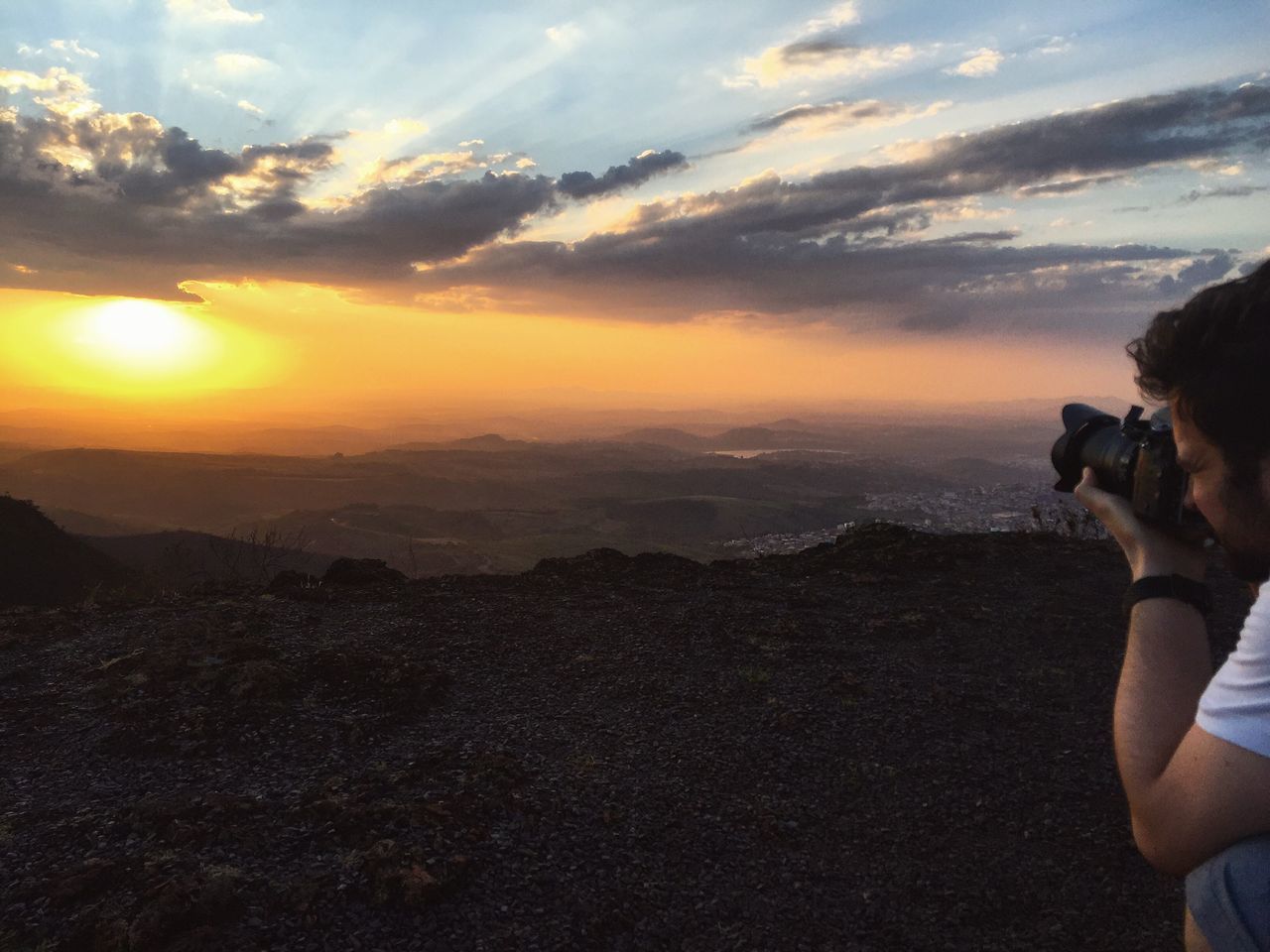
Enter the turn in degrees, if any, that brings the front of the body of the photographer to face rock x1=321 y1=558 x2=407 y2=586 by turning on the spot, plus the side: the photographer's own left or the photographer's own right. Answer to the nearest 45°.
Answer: approximately 45° to the photographer's own right

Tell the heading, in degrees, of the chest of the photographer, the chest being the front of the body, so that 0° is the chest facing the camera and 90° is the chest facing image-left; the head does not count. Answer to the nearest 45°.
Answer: approximately 90°

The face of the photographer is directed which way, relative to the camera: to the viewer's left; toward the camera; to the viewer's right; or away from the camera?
to the viewer's left
